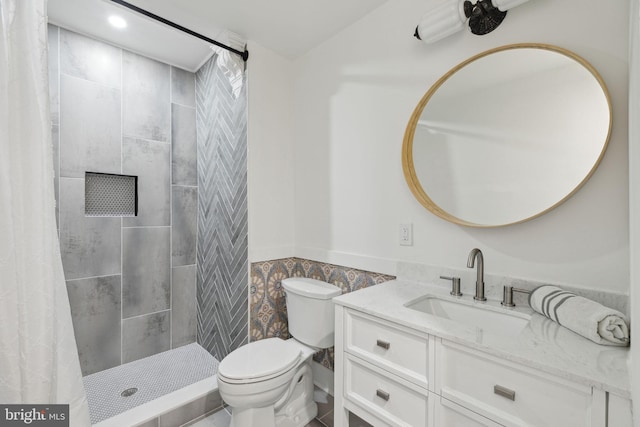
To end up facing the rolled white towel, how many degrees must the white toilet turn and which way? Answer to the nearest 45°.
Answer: approximately 90° to its left

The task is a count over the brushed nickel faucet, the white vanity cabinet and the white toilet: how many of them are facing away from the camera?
0

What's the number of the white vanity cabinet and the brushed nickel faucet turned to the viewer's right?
0

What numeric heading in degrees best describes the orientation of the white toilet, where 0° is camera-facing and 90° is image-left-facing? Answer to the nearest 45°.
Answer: approximately 45°

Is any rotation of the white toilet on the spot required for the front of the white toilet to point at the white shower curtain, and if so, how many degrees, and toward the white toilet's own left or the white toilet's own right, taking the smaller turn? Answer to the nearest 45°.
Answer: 0° — it already faces it

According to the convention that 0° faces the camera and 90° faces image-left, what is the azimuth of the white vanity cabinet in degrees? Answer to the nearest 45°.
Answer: approximately 45°

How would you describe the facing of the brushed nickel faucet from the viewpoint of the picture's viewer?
facing the viewer and to the left of the viewer
